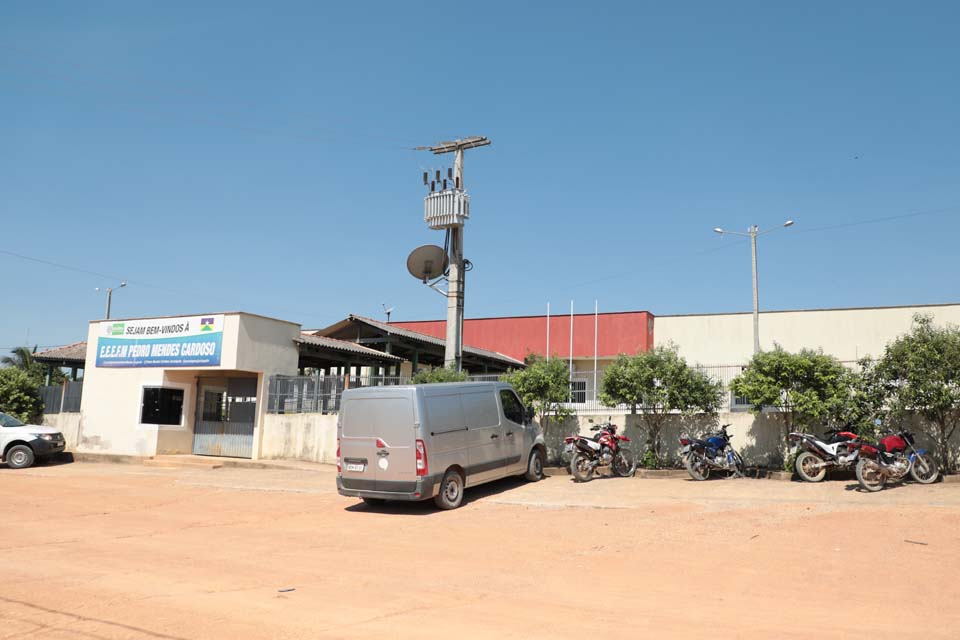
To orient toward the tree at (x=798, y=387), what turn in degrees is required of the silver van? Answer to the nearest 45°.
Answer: approximately 45° to its right

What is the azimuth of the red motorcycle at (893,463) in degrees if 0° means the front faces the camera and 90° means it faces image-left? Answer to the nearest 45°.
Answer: approximately 225°

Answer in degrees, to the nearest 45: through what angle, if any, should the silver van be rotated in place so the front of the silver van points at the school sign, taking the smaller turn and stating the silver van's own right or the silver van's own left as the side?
approximately 90° to the silver van's own left

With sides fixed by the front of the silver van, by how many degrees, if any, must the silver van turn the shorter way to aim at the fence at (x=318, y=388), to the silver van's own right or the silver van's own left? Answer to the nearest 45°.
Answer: approximately 45° to the silver van's own left

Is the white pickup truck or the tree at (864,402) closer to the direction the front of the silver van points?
the tree

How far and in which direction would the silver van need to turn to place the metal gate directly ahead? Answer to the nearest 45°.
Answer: approximately 90° to its left

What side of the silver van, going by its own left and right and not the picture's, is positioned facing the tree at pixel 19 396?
left

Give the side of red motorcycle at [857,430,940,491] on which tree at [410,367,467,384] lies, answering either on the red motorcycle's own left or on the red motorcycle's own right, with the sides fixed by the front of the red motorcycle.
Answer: on the red motorcycle's own left

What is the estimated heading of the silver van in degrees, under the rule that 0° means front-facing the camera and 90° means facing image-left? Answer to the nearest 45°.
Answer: approximately 225°

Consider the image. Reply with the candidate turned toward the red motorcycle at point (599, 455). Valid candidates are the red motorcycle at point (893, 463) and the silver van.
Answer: the silver van

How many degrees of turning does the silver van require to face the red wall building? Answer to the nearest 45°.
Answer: approximately 45° to its left

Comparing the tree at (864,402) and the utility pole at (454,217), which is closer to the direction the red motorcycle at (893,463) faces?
the tree
